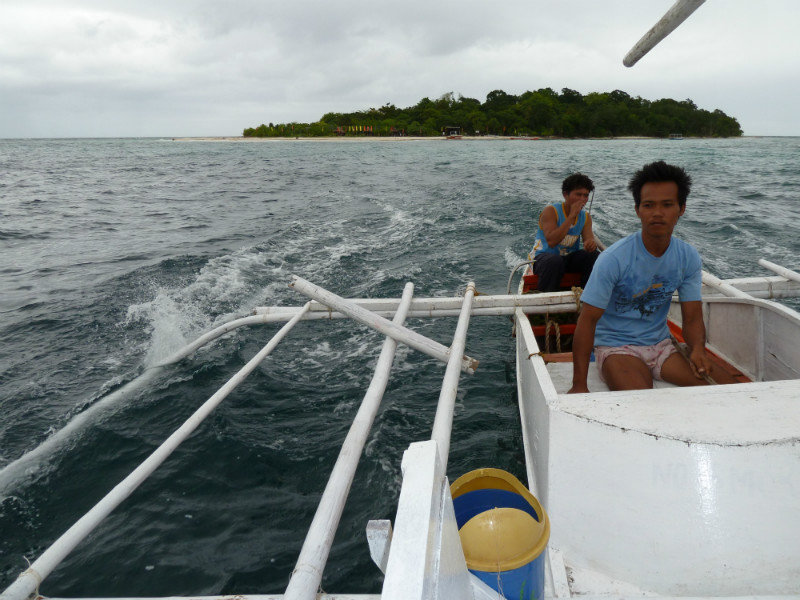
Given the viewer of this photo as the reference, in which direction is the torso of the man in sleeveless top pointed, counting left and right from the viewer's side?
facing the viewer and to the right of the viewer

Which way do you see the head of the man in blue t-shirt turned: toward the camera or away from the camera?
toward the camera

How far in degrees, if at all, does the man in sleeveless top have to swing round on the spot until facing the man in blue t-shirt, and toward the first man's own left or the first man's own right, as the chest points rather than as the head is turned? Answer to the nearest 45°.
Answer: approximately 45° to the first man's own right
